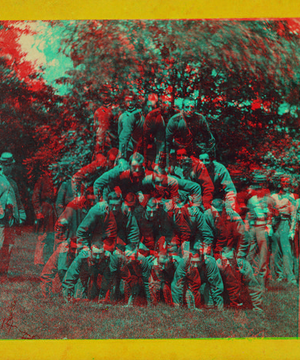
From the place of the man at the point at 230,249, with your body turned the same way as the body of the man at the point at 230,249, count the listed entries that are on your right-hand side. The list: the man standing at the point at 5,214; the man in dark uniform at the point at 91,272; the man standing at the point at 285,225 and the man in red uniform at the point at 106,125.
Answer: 3

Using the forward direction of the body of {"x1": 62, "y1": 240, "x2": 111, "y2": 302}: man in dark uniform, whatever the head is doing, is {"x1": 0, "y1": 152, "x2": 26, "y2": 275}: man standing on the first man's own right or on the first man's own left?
on the first man's own right

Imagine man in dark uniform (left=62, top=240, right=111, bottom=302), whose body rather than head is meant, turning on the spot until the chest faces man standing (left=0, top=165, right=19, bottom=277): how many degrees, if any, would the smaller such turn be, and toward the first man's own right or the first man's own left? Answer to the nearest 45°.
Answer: approximately 90° to the first man's own right

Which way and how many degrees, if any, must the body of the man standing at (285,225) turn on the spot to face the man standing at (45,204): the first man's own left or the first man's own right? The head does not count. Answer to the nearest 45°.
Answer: approximately 90° to the first man's own right

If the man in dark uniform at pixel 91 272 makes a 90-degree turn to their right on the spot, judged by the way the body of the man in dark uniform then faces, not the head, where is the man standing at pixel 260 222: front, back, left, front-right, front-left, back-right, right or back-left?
back

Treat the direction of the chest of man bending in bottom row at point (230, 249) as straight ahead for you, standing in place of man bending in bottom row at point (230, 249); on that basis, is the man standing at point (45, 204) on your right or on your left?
on your right

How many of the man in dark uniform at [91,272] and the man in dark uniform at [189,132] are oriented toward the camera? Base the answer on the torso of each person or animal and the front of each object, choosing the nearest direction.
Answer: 2

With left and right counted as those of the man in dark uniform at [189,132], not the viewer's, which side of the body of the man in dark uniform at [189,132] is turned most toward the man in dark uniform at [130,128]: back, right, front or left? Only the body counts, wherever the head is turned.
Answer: right

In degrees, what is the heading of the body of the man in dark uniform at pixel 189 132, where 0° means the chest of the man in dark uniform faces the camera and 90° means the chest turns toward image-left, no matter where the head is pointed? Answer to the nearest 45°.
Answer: approximately 0°

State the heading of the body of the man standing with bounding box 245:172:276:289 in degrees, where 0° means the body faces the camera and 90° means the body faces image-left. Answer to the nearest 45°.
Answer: approximately 0°

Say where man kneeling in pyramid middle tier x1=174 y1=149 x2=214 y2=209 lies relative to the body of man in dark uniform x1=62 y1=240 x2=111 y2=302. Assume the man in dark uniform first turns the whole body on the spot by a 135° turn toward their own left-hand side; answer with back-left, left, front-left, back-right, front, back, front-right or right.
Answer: front-right
